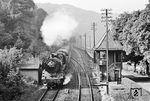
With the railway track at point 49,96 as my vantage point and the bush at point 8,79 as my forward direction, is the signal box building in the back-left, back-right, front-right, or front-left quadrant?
back-right

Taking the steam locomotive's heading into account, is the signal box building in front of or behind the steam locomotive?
behind

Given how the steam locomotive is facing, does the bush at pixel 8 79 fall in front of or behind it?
in front

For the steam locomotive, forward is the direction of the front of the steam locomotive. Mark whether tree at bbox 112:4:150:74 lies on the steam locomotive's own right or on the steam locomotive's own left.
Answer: on the steam locomotive's own left

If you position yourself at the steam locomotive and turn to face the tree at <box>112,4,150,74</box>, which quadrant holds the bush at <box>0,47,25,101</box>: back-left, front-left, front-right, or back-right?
back-right

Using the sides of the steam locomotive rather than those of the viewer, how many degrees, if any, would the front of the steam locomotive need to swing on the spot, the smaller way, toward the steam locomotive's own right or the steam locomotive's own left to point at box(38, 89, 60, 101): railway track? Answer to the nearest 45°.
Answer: approximately 45° to the steam locomotive's own left

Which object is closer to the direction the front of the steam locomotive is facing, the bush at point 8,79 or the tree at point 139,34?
the bush

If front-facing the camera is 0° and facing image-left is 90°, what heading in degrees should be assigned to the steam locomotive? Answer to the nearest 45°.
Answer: approximately 45°

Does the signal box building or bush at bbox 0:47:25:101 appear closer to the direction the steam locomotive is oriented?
the bush

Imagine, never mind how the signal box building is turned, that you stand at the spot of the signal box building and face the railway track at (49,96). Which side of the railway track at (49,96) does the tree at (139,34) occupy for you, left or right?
left

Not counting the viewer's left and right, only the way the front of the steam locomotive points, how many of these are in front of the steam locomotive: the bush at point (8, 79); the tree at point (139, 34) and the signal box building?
1
